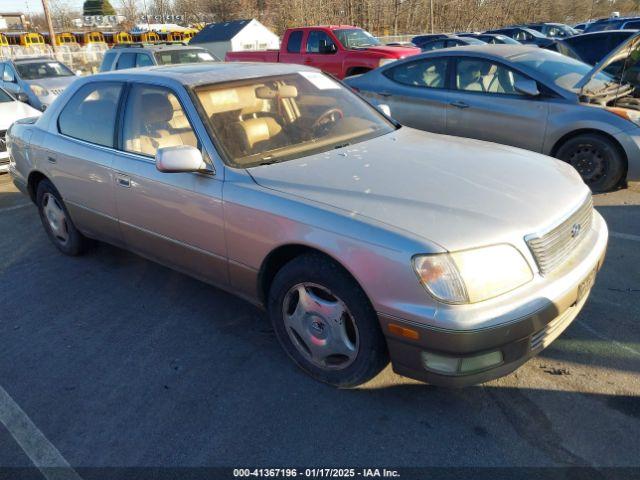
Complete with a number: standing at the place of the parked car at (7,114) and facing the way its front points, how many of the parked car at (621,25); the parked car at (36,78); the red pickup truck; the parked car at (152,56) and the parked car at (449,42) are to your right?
0

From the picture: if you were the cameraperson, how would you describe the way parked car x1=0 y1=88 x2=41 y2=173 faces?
facing the viewer and to the right of the viewer

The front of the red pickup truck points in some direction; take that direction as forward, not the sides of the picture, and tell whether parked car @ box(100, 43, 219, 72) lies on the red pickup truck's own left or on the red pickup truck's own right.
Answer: on the red pickup truck's own right

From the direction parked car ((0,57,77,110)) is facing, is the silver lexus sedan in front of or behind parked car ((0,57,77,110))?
in front

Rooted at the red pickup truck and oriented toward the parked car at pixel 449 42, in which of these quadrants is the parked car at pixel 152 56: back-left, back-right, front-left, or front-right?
back-left

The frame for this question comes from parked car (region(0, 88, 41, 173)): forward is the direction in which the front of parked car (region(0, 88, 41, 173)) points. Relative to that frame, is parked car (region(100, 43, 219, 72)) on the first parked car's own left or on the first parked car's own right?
on the first parked car's own left

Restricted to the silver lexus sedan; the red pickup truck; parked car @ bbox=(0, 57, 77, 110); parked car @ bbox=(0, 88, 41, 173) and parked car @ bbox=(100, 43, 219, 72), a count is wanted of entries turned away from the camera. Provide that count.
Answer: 0

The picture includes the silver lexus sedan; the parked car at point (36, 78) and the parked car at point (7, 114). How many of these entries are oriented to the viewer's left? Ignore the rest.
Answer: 0

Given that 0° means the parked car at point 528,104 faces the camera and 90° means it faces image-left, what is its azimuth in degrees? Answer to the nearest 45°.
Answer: approximately 315°

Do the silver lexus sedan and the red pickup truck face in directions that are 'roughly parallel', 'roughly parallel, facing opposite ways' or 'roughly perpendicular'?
roughly parallel

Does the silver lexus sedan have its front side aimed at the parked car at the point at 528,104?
no

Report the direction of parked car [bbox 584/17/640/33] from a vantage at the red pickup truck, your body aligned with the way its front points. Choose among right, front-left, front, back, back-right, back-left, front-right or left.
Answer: left

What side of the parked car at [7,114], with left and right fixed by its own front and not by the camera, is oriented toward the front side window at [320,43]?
left

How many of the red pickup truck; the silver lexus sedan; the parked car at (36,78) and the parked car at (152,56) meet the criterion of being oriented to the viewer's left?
0

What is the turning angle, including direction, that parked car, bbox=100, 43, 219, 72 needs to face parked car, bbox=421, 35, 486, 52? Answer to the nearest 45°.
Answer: approximately 90° to its left
